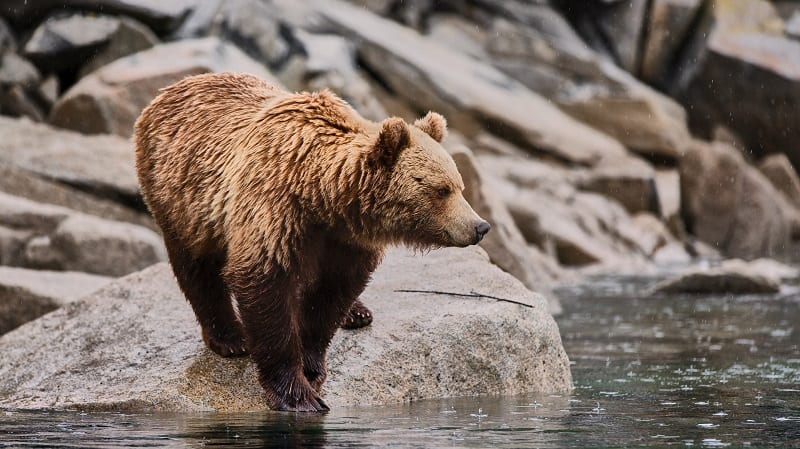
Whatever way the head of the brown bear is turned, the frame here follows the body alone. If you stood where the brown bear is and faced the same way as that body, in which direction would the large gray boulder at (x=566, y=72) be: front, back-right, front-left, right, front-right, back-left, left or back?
back-left

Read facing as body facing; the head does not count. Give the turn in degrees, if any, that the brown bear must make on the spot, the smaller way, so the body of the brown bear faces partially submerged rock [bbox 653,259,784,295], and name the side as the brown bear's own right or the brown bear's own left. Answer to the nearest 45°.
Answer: approximately 90° to the brown bear's own left

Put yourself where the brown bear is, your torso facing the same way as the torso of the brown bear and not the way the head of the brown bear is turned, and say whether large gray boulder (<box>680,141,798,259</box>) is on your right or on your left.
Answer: on your left

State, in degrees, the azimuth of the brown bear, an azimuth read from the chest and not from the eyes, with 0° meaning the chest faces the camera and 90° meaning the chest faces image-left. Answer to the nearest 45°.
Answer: approximately 315°

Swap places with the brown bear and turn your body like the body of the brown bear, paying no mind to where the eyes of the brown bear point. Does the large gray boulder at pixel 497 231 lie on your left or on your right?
on your left

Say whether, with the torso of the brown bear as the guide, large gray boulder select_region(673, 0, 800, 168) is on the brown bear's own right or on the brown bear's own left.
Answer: on the brown bear's own left

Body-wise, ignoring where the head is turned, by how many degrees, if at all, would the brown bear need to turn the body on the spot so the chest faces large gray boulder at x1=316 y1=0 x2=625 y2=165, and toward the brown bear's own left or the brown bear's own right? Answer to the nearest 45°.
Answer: approximately 135° to the brown bear's own left
